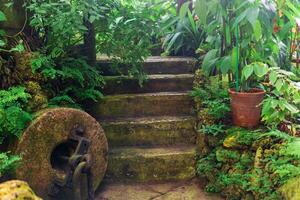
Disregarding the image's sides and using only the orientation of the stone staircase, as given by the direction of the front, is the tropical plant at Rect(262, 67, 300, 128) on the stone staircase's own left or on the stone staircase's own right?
on the stone staircase's own left

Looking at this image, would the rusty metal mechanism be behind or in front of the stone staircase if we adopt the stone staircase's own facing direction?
in front

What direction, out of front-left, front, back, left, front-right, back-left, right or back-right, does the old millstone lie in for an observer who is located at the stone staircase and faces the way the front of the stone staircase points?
front-right

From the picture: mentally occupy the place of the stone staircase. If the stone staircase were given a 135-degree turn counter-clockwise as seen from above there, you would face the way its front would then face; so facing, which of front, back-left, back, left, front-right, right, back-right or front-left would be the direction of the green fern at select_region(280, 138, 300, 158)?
right

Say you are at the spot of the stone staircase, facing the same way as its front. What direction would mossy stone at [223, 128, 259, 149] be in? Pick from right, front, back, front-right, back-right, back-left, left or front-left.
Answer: front-left

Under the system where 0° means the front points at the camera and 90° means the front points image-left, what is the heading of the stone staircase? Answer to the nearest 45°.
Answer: approximately 0°
